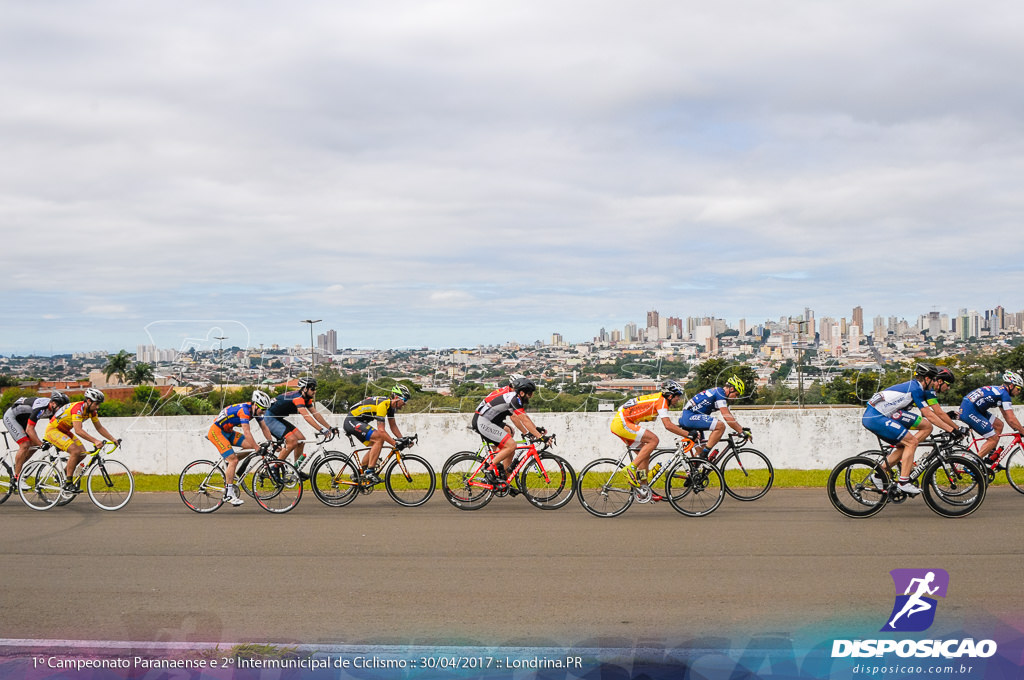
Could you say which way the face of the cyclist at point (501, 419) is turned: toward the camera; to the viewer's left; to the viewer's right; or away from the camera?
to the viewer's right

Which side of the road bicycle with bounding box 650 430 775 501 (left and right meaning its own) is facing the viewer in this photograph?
right

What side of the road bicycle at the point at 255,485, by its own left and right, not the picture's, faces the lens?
right

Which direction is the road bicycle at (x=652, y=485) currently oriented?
to the viewer's right

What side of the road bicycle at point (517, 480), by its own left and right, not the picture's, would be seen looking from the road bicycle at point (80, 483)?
back

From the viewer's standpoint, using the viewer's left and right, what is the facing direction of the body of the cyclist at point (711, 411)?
facing to the right of the viewer

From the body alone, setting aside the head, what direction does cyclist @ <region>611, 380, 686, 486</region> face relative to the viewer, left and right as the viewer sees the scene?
facing to the right of the viewer

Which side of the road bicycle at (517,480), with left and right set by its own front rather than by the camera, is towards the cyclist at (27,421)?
back

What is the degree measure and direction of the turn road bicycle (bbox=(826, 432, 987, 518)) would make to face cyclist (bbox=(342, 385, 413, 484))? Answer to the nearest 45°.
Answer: approximately 180°

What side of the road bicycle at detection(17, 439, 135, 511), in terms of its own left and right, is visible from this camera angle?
right

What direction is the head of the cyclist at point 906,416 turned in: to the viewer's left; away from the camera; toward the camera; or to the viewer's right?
to the viewer's right

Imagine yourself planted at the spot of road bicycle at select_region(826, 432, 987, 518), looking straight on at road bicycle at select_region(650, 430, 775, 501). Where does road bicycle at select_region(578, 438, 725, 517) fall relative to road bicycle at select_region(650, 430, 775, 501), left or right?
left
